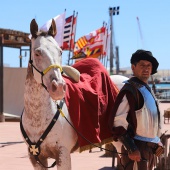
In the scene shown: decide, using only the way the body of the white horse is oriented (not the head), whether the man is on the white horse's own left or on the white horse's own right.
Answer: on the white horse's own left

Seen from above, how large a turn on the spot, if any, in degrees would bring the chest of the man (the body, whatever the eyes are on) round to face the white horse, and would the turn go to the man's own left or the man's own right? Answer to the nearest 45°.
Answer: approximately 135° to the man's own right

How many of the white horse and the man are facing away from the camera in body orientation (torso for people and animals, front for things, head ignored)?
0

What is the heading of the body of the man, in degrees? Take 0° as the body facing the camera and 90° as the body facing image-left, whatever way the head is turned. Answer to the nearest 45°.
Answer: approximately 315°

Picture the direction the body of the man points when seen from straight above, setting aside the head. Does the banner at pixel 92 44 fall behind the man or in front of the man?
behind

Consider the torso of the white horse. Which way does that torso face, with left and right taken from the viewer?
facing the viewer and to the left of the viewer
